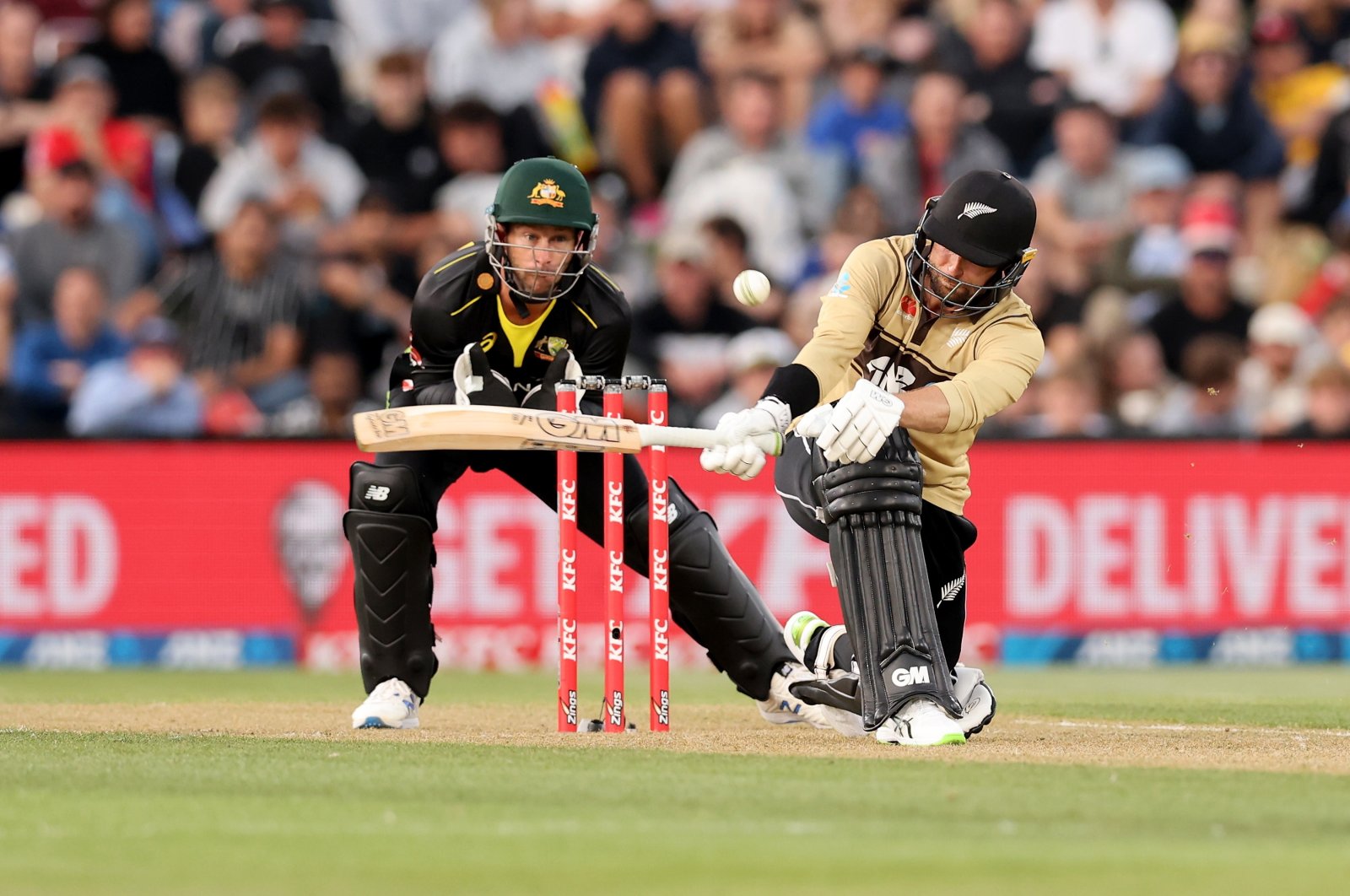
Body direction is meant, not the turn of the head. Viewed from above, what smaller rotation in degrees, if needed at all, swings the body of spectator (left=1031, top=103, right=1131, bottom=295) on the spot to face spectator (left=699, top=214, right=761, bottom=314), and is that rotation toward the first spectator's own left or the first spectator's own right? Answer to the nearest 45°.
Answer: approximately 45° to the first spectator's own right

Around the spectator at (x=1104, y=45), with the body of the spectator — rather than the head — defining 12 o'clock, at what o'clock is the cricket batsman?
The cricket batsman is roughly at 12 o'clock from the spectator.

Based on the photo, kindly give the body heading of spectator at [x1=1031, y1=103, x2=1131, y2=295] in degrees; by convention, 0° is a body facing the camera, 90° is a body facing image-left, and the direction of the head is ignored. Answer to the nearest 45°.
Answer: approximately 0°

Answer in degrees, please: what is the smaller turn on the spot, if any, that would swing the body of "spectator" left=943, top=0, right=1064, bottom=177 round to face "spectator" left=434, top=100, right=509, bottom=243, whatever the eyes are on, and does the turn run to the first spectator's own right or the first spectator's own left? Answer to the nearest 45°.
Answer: approximately 45° to the first spectator's own right

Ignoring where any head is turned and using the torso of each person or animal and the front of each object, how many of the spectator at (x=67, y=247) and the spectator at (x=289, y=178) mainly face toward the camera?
2

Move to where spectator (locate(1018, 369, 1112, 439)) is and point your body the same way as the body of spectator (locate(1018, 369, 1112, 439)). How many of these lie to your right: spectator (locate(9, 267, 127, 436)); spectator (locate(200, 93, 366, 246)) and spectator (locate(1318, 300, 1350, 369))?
2

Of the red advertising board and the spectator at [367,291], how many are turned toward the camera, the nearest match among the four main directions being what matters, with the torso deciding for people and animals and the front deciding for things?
2

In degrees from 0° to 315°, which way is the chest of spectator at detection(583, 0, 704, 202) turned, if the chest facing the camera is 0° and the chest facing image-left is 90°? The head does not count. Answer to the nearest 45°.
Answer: approximately 0°
